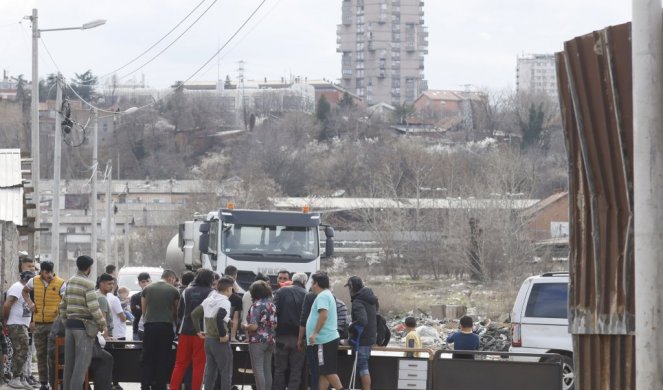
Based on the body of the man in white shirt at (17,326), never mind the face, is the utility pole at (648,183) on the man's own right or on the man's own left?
on the man's own right

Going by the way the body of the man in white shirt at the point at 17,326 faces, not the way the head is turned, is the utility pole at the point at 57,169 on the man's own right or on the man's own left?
on the man's own left

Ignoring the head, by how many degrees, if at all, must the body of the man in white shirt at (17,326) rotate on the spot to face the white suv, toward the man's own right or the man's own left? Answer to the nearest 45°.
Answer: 0° — they already face it

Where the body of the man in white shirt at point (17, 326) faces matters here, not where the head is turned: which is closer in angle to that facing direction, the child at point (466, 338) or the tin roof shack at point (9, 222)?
the child

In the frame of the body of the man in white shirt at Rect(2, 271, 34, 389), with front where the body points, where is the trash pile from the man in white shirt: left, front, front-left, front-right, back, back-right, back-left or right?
front-left

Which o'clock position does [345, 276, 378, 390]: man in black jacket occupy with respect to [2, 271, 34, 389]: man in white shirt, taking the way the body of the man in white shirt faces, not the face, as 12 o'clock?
The man in black jacket is roughly at 1 o'clock from the man in white shirt.

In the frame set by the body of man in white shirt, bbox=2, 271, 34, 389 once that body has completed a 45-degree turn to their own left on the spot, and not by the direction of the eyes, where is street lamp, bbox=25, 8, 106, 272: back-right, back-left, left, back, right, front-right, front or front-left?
front-left

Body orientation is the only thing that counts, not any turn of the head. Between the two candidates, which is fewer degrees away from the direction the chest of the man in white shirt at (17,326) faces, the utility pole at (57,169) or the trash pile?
the trash pile

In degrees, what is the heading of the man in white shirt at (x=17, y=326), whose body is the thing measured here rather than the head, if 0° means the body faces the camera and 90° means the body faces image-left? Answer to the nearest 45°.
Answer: approximately 270°

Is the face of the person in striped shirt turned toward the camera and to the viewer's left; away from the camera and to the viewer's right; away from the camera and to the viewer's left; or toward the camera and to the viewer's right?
away from the camera and to the viewer's right

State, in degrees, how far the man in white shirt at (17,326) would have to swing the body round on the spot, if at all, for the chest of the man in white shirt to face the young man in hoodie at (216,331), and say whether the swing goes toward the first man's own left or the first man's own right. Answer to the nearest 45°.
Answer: approximately 45° to the first man's own right
